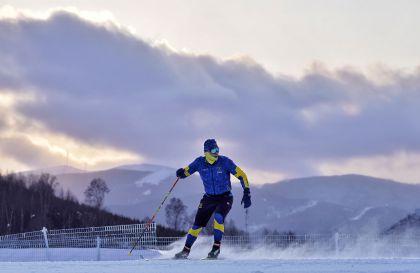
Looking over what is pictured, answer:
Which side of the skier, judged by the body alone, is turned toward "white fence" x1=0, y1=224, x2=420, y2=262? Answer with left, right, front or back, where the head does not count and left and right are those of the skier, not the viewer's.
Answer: back

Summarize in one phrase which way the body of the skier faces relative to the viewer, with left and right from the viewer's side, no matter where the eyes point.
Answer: facing the viewer

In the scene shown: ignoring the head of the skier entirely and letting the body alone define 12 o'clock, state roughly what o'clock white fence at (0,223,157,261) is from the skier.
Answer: The white fence is roughly at 5 o'clock from the skier.
